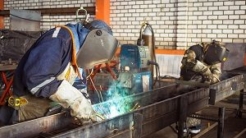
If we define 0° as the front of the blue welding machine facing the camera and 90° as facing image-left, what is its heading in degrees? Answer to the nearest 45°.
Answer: approximately 315°

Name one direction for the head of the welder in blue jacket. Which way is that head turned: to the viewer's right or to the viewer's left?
to the viewer's right

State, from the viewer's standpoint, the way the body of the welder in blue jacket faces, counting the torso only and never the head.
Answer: to the viewer's right

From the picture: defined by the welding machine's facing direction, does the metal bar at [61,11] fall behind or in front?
behind

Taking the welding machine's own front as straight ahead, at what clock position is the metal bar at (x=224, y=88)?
The metal bar is roughly at 11 o'clock from the welding machine.

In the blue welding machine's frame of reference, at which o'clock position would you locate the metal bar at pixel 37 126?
The metal bar is roughly at 2 o'clock from the blue welding machine.
